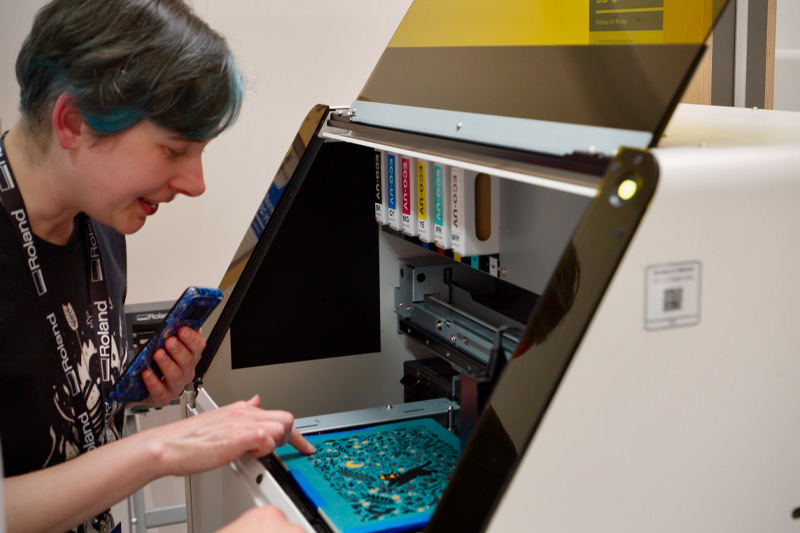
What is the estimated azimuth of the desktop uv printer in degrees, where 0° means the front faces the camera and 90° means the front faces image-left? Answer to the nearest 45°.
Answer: approximately 45°

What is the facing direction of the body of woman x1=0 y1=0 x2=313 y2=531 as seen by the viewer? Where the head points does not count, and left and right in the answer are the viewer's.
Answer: facing the viewer and to the right of the viewer

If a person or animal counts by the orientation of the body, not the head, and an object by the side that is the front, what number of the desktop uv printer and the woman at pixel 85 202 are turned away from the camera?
0

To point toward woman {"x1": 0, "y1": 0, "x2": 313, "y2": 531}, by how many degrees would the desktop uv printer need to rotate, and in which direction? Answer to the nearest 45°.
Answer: approximately 45° to its right

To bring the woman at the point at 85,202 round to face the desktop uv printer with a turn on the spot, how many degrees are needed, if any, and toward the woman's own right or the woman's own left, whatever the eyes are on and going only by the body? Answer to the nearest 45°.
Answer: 0° — they already face it
